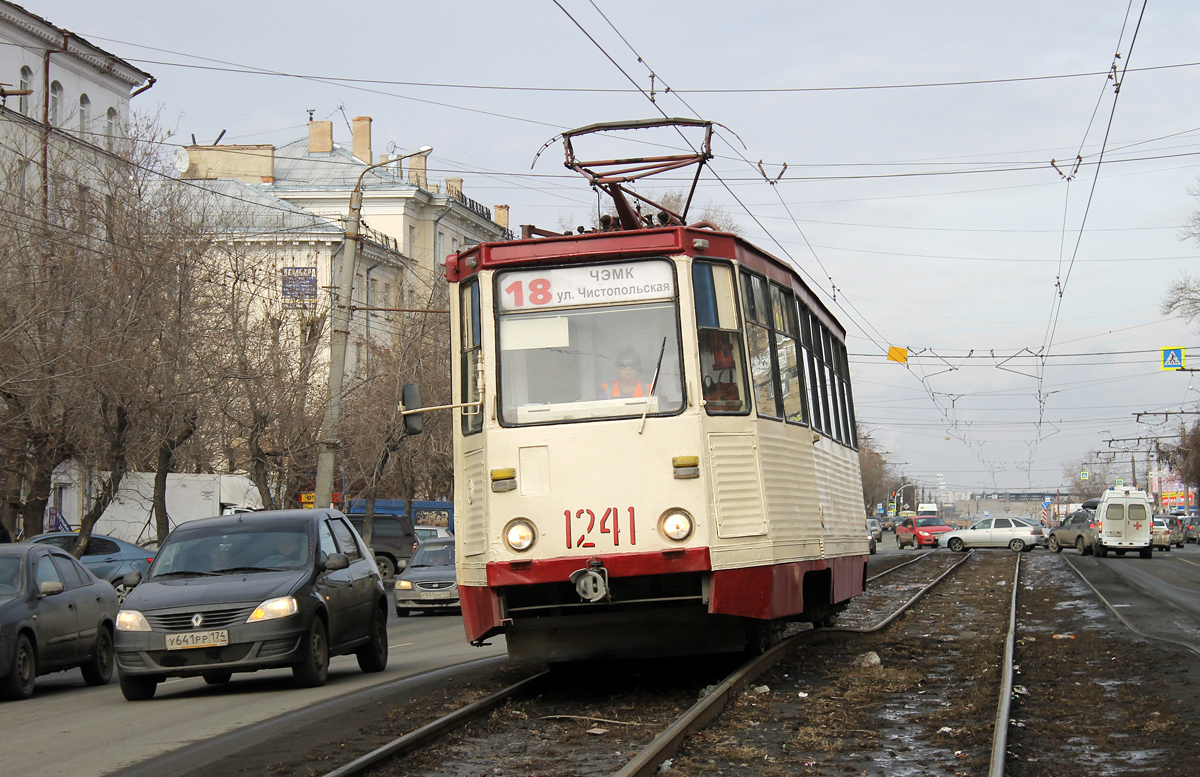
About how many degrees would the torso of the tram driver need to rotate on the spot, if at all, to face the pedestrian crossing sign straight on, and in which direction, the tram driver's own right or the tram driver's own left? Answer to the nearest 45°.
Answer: approximately 135° to the tram driver's own left

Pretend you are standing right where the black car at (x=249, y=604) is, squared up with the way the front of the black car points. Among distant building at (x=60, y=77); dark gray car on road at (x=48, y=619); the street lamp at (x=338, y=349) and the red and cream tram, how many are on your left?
1

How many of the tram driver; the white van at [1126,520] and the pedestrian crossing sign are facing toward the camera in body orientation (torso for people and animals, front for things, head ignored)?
2

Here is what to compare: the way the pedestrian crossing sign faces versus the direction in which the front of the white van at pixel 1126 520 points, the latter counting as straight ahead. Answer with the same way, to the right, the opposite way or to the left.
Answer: the opposite way

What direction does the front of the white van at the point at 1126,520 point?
away from the camera

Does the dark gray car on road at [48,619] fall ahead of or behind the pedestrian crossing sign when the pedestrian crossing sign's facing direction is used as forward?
ahead

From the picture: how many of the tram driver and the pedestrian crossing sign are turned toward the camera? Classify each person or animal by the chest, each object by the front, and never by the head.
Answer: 2

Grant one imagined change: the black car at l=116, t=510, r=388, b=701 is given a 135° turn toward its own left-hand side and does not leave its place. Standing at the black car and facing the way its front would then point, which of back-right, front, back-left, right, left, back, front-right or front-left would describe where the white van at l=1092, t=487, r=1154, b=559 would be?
front-left

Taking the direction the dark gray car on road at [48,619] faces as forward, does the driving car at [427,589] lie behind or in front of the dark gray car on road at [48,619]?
behind

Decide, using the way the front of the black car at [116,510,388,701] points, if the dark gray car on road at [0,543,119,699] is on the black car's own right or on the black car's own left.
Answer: on the black car's own right
